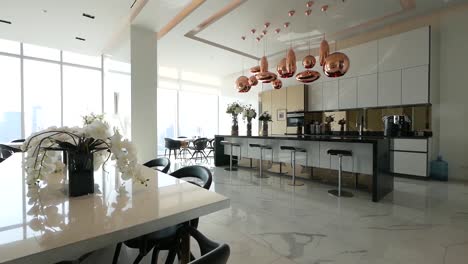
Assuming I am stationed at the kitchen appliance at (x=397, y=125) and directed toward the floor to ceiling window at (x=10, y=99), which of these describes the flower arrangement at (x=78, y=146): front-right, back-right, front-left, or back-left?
front-left

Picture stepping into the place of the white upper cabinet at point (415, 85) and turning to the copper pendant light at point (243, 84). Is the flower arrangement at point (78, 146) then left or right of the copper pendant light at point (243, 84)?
left

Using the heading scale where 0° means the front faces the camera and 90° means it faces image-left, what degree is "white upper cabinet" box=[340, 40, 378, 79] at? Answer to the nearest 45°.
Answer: approximately 45°

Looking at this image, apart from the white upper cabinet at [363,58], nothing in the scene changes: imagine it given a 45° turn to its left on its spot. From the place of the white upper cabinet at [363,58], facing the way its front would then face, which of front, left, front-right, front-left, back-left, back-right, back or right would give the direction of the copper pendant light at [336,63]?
front

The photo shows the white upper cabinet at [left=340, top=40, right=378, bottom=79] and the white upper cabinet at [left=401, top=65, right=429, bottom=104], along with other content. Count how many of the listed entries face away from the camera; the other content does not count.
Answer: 0

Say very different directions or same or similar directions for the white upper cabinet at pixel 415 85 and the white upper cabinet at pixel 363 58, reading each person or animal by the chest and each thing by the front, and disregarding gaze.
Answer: same or similar directions

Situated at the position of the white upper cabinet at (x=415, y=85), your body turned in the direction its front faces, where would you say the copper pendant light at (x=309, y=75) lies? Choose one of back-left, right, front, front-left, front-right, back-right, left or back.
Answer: front

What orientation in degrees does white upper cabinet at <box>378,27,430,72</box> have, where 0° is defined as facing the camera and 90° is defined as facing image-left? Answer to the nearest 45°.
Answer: approximately 45°

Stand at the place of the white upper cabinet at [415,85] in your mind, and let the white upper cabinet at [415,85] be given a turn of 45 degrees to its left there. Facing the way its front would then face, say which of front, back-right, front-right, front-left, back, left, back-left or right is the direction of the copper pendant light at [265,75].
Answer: front-right

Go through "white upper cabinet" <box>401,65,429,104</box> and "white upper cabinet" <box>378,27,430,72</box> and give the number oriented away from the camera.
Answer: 0

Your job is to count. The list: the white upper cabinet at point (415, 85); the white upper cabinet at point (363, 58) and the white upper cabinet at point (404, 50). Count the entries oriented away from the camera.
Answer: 0

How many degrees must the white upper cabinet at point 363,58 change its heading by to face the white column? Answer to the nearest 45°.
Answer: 0° — it already faces it

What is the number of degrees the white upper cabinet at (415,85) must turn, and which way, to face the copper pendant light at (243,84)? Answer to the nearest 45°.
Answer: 0° — it already faces it

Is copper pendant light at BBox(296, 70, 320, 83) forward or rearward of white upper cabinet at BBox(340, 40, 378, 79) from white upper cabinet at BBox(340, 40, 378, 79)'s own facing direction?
forward

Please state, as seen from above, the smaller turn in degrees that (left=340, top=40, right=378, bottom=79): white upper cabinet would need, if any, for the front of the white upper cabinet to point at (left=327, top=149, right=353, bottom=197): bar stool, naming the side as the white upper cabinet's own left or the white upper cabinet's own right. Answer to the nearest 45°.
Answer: approximately 45° to the white upper cabinet's own left

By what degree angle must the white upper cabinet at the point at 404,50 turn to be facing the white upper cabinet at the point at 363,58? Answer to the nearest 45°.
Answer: approximately 45° to its right

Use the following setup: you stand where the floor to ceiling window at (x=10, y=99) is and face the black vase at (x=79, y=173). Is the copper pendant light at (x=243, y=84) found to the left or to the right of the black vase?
left
